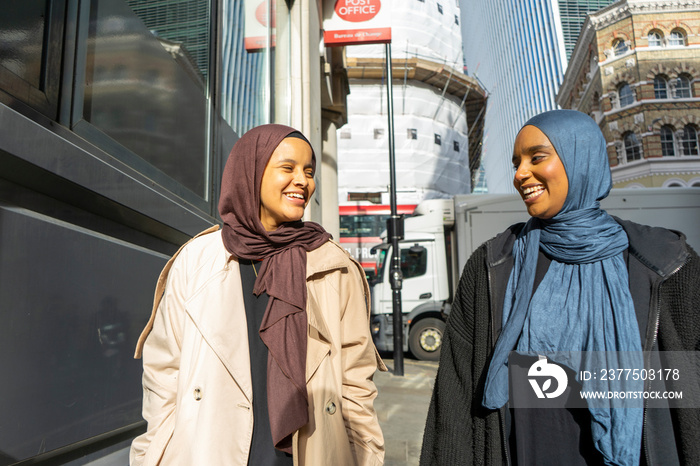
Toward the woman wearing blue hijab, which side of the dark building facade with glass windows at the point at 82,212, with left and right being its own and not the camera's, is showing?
front

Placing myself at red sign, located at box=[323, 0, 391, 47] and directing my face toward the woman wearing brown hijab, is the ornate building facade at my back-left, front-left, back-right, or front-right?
back-left

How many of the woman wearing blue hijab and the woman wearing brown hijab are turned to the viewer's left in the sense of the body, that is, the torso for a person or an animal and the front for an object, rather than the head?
0

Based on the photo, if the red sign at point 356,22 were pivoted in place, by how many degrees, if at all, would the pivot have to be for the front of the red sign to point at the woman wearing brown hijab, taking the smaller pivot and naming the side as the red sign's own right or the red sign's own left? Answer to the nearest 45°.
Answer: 0° — it already faces them

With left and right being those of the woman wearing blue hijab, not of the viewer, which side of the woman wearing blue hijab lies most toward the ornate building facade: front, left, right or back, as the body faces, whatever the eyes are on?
back

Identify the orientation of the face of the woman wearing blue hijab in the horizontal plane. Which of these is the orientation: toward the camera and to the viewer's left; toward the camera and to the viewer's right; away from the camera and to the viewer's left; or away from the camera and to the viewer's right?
toward the camera and to the viewer's left

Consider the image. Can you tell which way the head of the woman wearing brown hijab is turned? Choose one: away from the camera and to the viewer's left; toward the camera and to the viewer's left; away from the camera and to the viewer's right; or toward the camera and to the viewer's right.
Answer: toward the camera and to the viewer's right
